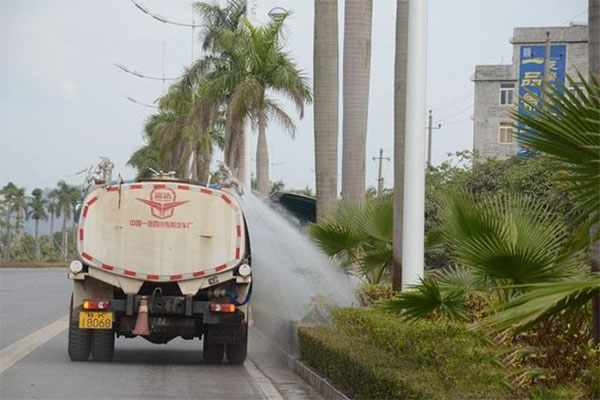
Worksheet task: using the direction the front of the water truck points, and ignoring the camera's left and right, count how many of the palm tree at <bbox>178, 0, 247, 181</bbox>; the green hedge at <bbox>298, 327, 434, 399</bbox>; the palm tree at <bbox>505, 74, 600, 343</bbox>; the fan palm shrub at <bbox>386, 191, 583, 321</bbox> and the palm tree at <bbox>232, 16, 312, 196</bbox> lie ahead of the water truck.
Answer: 2

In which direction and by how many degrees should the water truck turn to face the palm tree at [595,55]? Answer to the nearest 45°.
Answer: approximately 135° to its right

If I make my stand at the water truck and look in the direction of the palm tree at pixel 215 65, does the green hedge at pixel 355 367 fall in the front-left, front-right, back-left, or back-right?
back-right

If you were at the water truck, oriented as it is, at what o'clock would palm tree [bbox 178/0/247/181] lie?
The palm tree is roughly at 12 o'clock from the water truck.

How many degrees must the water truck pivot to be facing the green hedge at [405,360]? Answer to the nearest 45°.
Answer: approximately 135° to its right

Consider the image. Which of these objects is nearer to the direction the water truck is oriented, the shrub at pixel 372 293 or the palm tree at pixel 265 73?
the palm tree

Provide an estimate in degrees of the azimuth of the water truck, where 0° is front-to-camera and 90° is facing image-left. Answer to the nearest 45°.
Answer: approximately 180°

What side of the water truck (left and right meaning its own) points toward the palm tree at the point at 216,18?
front

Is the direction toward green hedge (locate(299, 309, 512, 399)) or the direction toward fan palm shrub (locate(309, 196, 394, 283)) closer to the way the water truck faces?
the fan palm shrub

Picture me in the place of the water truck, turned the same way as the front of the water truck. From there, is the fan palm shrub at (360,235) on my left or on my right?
on my right

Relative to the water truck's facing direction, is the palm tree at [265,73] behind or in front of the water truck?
in front
